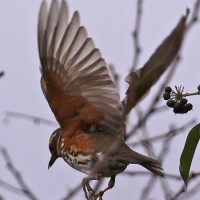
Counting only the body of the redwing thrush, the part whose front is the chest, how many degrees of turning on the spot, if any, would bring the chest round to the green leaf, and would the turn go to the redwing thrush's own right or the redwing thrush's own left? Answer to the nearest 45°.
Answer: approximately 135° to the redwing thrush's own left

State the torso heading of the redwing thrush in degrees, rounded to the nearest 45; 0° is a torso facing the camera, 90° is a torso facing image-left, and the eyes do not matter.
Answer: approximately 90°
